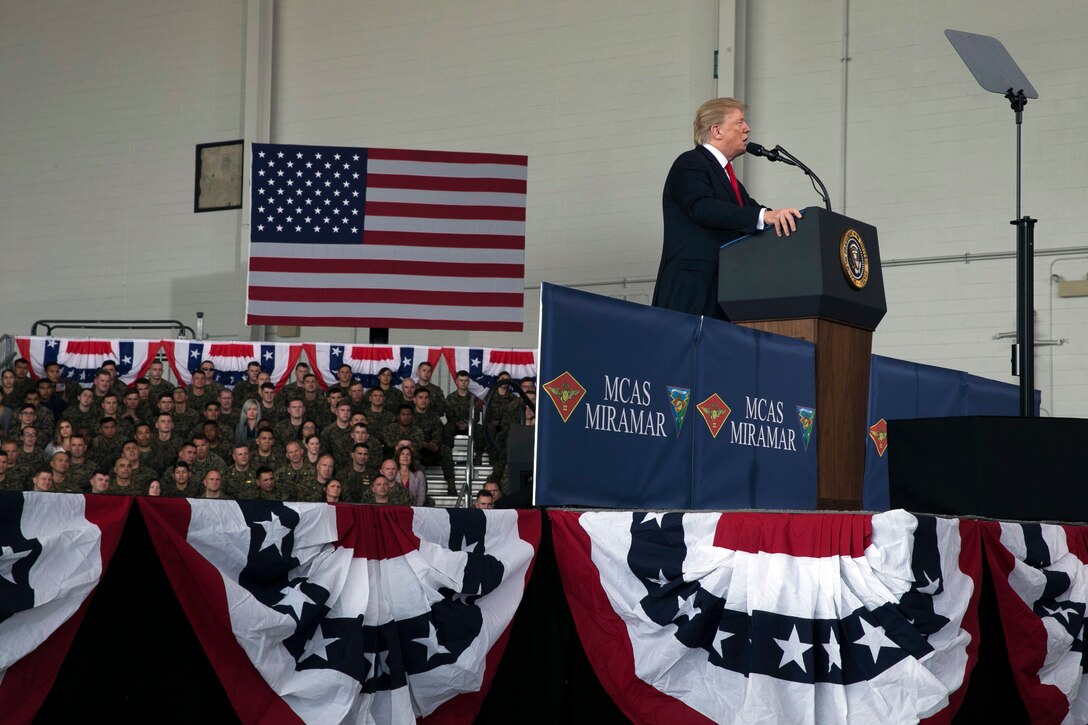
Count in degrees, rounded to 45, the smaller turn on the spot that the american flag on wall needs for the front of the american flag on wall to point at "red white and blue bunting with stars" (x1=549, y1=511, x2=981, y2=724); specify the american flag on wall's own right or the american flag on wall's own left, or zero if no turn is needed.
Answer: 0° — it already faces it

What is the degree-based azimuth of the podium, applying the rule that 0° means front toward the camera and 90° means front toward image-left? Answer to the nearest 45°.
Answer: approximately 315°

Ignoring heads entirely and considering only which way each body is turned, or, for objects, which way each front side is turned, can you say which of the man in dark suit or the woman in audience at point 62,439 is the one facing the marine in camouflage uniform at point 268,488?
the woman in audience

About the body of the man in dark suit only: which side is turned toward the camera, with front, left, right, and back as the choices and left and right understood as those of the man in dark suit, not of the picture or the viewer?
right

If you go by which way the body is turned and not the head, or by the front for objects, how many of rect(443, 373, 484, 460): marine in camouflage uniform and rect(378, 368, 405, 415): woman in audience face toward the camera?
2

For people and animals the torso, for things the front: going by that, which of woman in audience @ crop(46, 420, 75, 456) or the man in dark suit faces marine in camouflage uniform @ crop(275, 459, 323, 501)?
the woman in audience

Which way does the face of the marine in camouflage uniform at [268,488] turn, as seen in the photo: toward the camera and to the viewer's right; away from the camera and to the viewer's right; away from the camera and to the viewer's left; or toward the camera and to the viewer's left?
toward the camera and to the viewer's right

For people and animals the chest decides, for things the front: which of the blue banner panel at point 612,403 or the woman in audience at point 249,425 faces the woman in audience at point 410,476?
the woman in audience at point 249,425

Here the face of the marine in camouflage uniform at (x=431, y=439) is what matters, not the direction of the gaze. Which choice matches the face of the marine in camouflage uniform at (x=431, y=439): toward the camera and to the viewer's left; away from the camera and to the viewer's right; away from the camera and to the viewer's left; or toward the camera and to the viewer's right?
toward the camera and to the viewer's right

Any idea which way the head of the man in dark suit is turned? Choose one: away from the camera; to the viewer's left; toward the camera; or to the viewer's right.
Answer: to the viewer's right

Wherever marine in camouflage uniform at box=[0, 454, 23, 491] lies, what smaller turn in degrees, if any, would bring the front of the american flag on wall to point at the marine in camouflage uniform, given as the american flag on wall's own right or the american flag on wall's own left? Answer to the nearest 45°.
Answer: approximately 90° to the american flag on wall's own right

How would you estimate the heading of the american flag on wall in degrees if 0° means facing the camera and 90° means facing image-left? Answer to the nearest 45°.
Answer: approximately 0°
